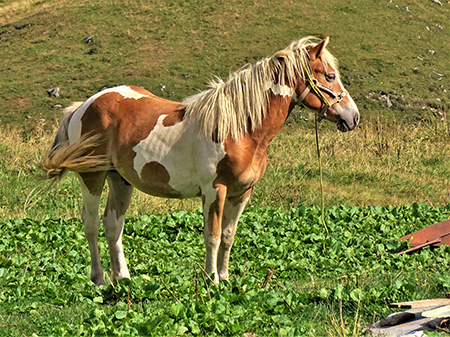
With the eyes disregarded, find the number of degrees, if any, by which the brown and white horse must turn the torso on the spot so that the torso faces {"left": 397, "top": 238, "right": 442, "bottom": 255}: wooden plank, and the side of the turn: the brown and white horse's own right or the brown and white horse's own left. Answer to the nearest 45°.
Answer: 0° — it already faces it

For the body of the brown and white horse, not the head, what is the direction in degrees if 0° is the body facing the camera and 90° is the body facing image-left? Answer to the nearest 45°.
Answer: approximately 270°
